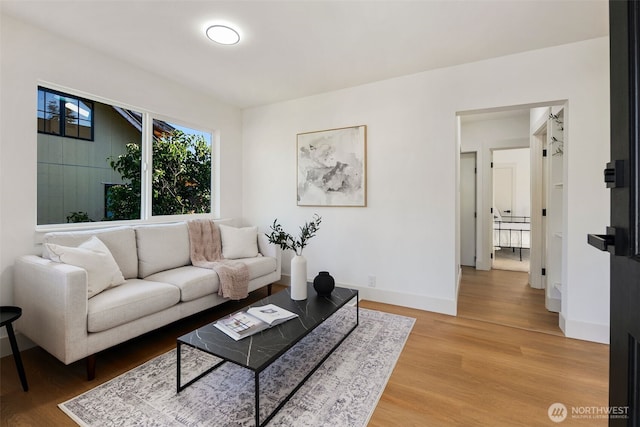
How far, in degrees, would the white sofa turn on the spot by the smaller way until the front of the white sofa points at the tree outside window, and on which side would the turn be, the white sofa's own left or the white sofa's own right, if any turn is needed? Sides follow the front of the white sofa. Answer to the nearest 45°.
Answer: approximately 135° to the white sofa's own left

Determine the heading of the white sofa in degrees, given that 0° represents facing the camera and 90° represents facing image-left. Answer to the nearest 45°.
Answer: approximately 315°

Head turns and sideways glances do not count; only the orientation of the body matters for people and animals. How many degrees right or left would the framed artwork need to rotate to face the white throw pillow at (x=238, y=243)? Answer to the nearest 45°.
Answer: approximately 45° to its right

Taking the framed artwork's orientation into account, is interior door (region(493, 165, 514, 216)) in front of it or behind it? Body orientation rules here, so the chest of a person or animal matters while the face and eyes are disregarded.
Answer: behind

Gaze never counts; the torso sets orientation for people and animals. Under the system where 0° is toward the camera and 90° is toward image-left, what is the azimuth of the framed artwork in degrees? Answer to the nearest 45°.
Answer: approximately 45°

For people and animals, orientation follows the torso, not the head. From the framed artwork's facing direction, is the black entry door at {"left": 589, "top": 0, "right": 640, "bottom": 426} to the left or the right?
on its left

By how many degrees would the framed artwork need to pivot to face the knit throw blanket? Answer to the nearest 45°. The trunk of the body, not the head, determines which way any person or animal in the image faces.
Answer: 0° — it already faces it

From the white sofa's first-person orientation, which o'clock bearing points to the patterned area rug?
The patterned area rug is roughly at 12 o'clock from the white sofa.
